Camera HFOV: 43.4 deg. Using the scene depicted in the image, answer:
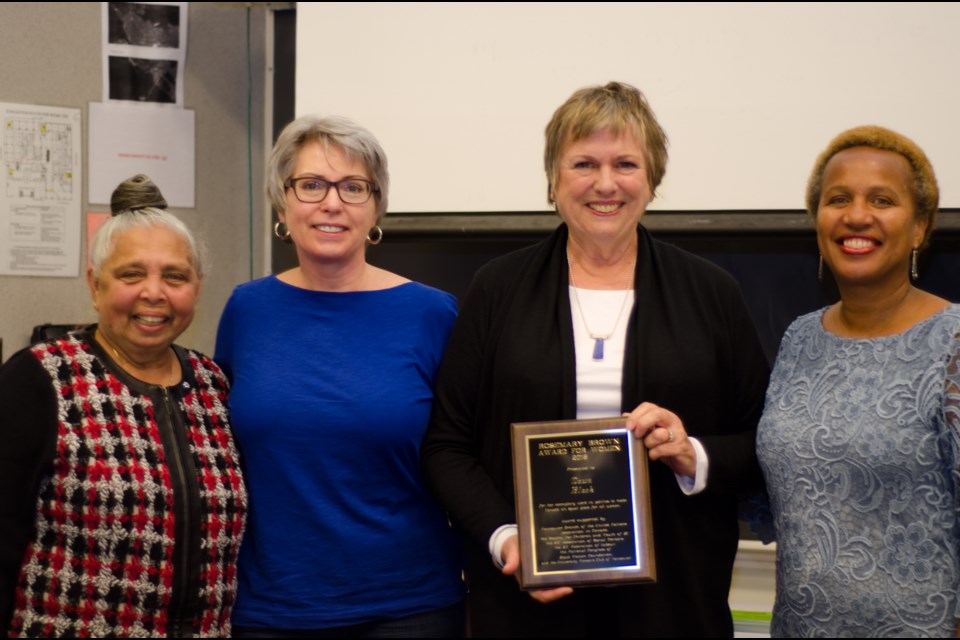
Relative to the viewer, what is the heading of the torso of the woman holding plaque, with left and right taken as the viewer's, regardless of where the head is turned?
facing the viewer

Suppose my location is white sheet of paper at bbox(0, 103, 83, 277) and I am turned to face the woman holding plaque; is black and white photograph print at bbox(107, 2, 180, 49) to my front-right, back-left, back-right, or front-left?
front-left

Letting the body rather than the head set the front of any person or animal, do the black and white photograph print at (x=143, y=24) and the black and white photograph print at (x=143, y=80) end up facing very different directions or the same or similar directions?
same or similar directions

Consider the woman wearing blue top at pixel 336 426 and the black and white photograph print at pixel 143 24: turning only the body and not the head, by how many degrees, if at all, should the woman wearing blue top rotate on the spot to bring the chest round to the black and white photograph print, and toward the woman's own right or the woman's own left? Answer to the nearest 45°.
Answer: approximately 135° to the woman's own right

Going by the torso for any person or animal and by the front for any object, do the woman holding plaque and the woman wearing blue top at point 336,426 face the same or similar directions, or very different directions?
same or similar directions

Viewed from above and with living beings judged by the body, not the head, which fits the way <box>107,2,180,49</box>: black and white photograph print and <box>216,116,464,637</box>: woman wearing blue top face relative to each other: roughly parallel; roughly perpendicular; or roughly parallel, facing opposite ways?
roughly parallel

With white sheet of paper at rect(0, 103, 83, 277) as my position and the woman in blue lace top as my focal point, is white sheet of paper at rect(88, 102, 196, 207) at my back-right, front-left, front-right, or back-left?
front-left

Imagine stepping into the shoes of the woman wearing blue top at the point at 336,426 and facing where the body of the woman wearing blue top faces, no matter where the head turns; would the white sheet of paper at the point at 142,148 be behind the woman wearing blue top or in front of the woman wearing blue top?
behind

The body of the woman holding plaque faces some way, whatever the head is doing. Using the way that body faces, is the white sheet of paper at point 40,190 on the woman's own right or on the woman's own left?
on the woman's own right

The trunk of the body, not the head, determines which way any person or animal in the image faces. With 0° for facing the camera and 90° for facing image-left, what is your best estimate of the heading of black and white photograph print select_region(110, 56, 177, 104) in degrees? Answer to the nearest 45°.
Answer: approximately 0°

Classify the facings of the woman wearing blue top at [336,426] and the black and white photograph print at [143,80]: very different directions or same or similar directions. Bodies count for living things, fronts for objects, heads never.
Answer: same or similar directions

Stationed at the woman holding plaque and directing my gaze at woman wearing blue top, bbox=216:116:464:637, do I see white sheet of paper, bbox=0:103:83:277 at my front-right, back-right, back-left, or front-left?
front-right

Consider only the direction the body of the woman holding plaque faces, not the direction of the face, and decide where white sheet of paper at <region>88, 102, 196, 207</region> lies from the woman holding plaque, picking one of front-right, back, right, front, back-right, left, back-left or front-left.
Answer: back-right

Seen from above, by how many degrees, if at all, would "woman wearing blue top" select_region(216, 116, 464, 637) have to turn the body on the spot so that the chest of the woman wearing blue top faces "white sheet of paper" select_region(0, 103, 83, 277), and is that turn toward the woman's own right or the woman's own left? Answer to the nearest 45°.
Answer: approximately 135° to the woman's own right
